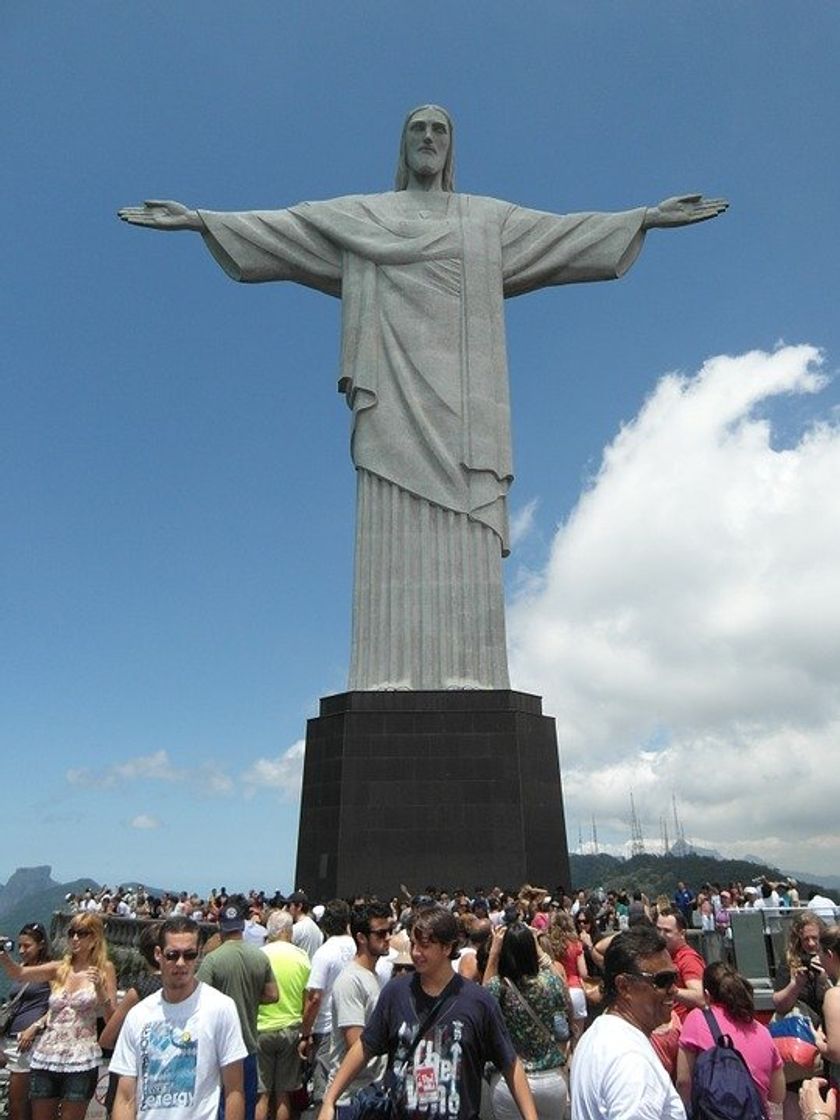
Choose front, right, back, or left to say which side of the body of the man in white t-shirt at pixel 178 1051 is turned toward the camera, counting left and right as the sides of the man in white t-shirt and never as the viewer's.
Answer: front

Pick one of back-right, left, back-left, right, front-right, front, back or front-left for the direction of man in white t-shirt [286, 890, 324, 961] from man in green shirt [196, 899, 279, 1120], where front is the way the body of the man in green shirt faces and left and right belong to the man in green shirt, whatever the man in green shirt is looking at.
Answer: front

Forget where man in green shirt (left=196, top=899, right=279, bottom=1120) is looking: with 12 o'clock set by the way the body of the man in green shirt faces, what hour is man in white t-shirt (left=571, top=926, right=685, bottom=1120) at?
The man in white t-shirt is roughly at 5 o'clock from the man in green shirt.

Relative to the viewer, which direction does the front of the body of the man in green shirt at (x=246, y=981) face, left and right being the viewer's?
facing away from the viewer

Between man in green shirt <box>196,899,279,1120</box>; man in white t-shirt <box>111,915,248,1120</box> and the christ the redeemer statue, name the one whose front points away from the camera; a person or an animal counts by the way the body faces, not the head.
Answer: the man in green shirt

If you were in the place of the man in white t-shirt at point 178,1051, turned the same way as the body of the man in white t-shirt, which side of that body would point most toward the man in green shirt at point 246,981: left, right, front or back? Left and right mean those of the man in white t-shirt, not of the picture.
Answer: back

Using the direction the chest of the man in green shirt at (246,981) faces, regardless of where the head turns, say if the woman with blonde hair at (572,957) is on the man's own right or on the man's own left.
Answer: on the man's own right

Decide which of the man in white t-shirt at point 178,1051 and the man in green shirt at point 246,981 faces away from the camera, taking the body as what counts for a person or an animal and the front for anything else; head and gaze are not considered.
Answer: the man in green shirt

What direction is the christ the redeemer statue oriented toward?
toward the camera

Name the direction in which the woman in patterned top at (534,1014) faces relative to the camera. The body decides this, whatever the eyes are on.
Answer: away from the camera

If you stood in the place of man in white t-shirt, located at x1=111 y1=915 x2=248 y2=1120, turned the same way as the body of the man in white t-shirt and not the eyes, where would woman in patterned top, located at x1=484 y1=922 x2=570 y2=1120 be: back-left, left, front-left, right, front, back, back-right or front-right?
left

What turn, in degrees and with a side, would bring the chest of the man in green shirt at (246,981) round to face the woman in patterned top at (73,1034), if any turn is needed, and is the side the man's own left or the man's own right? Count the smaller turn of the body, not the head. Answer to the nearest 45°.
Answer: approximately 90° to the man's own left
